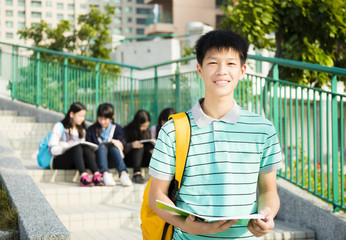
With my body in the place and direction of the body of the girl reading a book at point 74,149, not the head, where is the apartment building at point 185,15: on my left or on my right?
on my left

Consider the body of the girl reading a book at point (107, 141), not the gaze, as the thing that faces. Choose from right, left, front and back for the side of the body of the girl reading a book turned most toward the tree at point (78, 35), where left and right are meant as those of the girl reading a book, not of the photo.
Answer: back

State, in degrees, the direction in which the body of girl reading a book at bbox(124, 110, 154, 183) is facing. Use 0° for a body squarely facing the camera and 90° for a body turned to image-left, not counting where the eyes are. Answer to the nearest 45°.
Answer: approximately 315°

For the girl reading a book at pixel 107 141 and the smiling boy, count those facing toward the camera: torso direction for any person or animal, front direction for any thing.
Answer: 2

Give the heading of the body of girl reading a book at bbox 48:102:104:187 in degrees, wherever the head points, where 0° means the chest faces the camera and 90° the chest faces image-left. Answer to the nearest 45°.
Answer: approximately 315°

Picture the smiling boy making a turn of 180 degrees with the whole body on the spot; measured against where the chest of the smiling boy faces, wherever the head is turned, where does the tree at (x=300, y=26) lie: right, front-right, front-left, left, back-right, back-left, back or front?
front

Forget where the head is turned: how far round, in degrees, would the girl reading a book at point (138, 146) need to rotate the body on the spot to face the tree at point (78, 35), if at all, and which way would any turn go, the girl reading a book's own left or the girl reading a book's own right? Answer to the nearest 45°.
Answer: approximately 135° to the girl reading a book's own left
